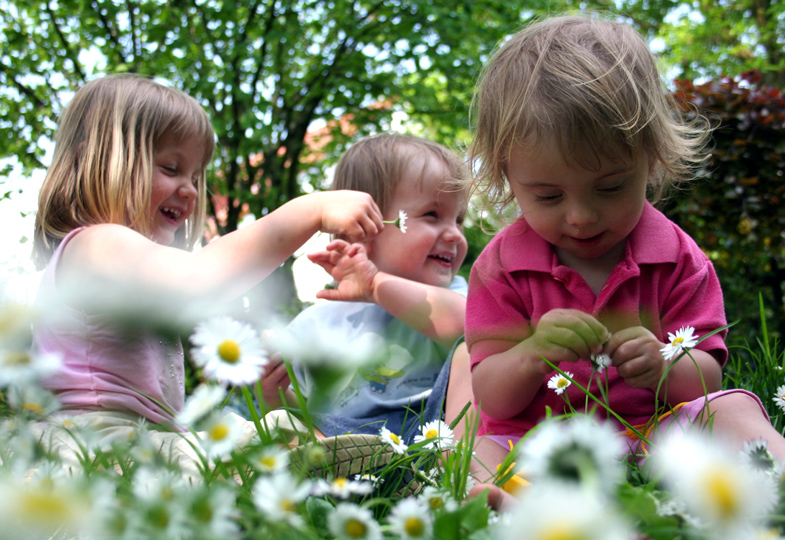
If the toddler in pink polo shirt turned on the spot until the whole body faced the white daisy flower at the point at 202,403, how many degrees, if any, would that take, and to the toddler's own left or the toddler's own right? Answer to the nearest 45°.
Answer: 0° — they already face it

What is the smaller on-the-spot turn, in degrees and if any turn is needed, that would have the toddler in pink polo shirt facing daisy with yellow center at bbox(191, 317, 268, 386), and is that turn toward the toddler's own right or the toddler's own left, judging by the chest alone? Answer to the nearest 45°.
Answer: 0° — they already face it

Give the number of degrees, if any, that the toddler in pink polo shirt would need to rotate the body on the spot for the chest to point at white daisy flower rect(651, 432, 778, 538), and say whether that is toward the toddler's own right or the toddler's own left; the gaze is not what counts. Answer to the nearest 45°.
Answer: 0° — they already face it

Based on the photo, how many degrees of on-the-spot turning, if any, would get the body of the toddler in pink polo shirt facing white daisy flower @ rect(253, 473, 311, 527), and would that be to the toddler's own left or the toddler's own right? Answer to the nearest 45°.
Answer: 0° — they already face it

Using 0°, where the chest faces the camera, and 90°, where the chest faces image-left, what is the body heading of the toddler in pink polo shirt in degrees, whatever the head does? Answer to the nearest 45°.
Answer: approximately 0°

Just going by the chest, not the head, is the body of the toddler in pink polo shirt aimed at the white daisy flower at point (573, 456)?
yes
